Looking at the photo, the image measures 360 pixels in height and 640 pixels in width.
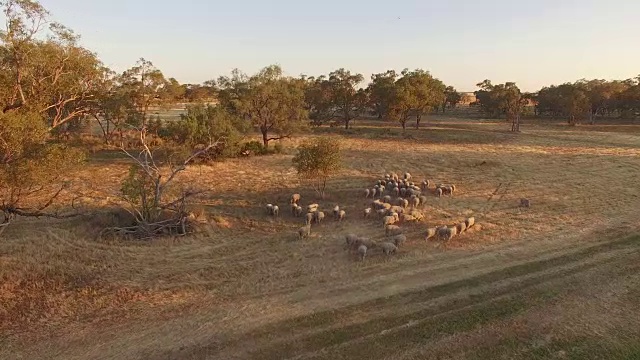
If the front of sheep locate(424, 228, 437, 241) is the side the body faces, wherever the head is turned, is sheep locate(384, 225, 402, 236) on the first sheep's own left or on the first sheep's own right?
on the first sheep's own right

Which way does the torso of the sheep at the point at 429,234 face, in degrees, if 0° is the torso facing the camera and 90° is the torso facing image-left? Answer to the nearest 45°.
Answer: approximately 45°

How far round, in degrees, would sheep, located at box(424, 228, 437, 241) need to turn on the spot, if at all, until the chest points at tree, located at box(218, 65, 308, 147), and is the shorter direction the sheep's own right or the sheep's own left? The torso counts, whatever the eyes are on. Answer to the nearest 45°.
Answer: approximately 90° to the sheep's own right

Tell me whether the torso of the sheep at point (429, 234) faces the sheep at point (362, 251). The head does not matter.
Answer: yes

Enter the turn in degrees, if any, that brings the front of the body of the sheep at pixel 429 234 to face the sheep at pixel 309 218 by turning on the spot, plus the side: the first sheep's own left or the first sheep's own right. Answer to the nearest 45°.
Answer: approximately 45° to the first sheep's own right

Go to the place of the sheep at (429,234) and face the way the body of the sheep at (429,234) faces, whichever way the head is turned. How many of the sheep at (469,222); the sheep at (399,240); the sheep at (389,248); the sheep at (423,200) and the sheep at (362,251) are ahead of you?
3

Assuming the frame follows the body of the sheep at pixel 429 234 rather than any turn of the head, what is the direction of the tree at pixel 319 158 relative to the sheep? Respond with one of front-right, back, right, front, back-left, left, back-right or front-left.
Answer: right

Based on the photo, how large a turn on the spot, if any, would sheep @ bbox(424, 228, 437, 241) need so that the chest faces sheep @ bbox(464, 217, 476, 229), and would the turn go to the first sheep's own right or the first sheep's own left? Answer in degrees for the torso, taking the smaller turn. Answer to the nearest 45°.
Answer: approximately 180°

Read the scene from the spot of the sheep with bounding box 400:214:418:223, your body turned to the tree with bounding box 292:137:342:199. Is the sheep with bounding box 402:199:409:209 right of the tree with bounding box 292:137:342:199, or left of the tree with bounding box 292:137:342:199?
right

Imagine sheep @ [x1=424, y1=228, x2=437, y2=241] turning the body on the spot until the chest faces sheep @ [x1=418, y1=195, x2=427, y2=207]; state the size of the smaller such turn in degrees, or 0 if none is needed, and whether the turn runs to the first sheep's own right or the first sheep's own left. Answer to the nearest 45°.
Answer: approximately 135° to the first sheep's own right

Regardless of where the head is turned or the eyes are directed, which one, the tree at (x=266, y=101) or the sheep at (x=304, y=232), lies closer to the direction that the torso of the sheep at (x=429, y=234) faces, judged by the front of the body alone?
the sheep

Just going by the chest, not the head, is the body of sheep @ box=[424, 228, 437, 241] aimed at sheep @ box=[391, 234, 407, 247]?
yes
